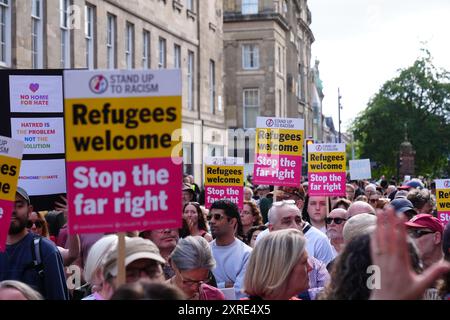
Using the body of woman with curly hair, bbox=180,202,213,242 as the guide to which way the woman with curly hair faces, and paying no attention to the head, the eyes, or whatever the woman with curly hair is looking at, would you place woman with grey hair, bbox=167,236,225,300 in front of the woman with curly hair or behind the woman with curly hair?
in front

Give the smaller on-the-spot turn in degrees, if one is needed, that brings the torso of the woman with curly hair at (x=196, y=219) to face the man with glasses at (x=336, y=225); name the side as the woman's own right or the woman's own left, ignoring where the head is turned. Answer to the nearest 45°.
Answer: approximately 90° to the woman's own left

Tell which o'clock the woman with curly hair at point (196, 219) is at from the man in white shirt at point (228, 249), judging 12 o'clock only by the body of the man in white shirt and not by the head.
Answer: The woman with curly hair is roughly at 4 o'clock from the man in white shirt.

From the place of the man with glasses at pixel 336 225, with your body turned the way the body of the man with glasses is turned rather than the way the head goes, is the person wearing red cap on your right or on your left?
on your left

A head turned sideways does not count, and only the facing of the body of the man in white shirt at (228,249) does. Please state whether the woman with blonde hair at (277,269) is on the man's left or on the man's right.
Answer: on the man's left

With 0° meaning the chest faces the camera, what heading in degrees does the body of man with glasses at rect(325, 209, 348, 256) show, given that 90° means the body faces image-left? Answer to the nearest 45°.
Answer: approximately 45°
